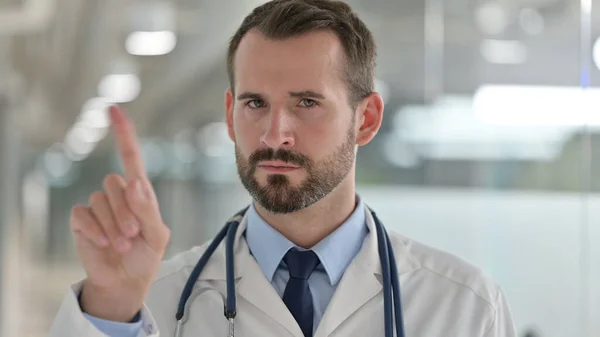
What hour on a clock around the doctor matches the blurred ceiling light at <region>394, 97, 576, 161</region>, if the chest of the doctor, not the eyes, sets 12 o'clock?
The blurred ceiling light is roughly at 7 o'clock from the doctor.

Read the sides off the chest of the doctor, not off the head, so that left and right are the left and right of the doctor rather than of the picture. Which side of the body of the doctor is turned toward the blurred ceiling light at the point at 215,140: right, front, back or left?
back

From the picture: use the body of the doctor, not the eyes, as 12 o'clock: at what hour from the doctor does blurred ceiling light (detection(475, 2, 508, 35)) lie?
The blurred ceiling light is roughly at 7 o'clock from the doctor.

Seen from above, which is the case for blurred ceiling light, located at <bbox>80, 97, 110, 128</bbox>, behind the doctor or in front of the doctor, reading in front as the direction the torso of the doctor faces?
behind

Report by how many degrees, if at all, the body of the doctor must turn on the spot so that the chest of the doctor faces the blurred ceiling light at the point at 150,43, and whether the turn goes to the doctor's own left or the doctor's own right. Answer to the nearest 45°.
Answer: approximately 180°

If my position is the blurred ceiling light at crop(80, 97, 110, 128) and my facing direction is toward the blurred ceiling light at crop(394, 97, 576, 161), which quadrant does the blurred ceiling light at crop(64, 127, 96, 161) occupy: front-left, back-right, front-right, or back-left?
back-left

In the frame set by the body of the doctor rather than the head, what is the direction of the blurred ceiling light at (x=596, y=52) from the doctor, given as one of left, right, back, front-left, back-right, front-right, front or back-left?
back-left

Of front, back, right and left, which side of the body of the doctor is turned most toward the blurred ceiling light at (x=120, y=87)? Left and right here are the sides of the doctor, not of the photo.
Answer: back

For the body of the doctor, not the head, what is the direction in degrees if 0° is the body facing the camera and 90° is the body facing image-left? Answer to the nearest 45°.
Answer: approximately 0°

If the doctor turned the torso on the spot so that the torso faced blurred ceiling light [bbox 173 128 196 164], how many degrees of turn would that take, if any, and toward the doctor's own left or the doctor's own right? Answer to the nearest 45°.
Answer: approximately 180°
